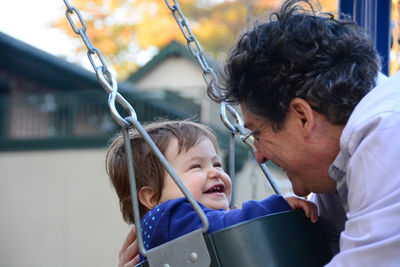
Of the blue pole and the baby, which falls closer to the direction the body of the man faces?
the baby

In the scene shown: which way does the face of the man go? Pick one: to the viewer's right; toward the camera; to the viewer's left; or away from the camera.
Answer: to the viewer's left

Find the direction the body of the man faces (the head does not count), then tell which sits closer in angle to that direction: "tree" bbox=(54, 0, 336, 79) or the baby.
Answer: the baby

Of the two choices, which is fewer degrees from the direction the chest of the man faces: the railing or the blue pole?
the railing

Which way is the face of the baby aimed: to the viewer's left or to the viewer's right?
to the viewer's right

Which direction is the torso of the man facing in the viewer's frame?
to the viewer's left
